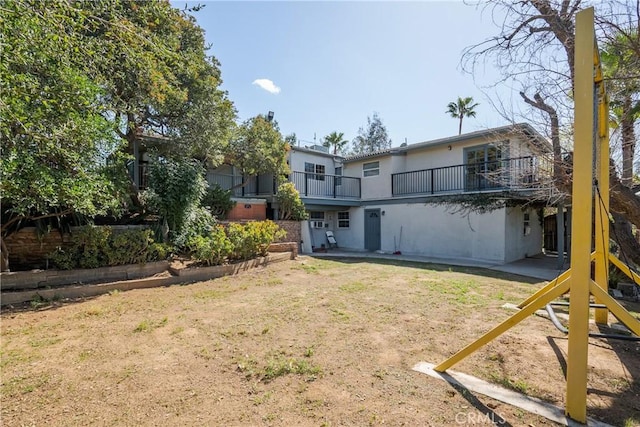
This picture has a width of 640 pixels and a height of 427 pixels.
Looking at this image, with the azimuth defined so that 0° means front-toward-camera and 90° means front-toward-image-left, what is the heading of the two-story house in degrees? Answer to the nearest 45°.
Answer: approximately 45°

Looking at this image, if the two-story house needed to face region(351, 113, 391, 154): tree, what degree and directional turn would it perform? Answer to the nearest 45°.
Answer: approximately 135° to its right
